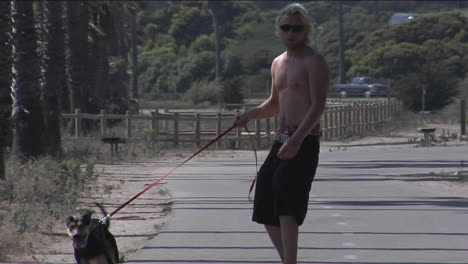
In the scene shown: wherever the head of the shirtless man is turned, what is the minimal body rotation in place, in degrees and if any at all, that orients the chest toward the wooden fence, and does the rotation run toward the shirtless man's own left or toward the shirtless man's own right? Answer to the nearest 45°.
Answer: approximately 135° to the shirtless man's own right

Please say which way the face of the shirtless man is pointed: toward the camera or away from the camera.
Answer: toward the camera

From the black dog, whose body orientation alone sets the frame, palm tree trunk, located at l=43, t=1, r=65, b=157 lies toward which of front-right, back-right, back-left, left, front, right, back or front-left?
back-right

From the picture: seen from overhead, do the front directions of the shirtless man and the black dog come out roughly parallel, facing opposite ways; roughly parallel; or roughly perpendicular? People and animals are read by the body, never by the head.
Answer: roughly parallel

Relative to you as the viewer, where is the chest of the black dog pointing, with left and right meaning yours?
facing the viewer and to the left of the viewer

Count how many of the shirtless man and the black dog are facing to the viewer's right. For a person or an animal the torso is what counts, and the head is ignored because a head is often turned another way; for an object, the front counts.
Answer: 0

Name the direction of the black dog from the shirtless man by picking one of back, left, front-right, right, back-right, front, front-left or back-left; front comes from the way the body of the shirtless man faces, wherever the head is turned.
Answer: front-right
